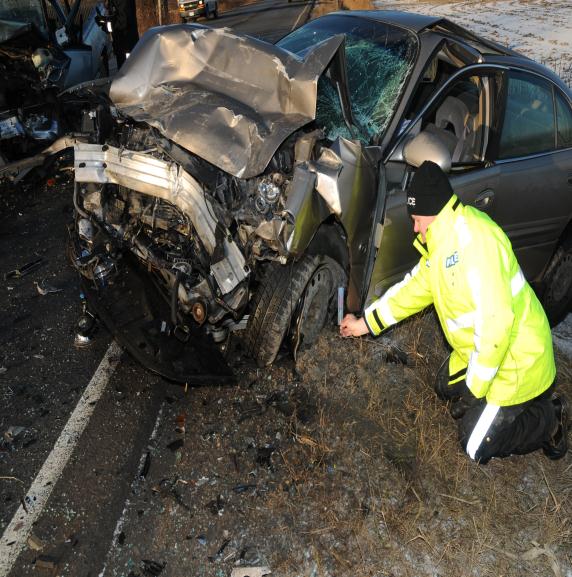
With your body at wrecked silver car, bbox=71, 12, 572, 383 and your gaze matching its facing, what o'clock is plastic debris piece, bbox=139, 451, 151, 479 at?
The plastic debris piece is roughly at 11 o'clock from the wrecked silver car.

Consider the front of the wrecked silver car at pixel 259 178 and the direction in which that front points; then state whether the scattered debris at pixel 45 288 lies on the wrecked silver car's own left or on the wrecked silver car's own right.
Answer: on the wrecked silver car's own right

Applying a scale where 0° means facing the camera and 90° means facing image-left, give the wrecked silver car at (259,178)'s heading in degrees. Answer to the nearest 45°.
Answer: approximately 45°

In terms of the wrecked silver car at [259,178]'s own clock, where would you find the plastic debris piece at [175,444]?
The plastic debris piece is roughly at 11 o'clock from the wrecked silver car.

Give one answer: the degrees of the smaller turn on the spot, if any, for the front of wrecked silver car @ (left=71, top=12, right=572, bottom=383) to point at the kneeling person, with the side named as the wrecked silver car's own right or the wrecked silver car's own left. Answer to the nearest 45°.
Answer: approximately 90° to the wrecked silver car's own left

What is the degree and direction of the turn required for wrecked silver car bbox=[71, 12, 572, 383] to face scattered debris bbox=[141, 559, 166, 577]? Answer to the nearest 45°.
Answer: approximately 45° to its left

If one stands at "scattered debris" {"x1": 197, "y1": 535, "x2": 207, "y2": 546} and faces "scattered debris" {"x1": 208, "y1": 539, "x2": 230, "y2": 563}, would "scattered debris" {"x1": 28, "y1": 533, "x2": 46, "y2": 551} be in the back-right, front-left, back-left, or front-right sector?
back-right

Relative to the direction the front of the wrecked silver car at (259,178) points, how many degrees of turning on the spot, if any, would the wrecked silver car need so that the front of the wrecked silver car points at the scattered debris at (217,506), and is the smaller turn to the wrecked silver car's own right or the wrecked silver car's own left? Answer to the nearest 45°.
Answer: approximately 45° to the wrecked silver car's own left

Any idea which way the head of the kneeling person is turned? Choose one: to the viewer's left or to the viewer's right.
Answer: to the viewer's left

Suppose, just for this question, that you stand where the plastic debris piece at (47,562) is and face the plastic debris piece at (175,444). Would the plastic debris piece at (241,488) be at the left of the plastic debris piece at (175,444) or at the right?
right
